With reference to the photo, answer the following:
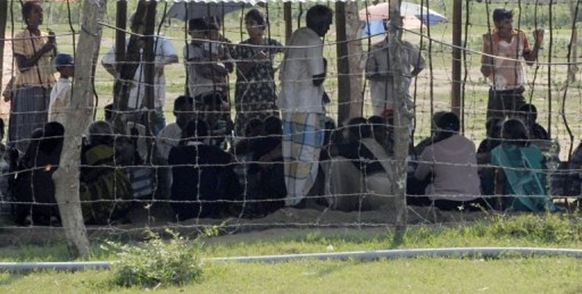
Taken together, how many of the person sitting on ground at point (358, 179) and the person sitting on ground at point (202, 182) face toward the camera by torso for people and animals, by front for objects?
0

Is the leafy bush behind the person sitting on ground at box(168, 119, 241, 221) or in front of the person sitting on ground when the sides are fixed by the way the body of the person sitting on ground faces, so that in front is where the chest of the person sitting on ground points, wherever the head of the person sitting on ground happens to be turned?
behind

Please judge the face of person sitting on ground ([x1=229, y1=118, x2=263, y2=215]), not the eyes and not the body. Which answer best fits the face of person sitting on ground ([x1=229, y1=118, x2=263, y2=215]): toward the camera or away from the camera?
away from the camera

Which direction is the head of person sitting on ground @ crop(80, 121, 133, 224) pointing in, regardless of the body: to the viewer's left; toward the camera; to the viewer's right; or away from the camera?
away from the camera

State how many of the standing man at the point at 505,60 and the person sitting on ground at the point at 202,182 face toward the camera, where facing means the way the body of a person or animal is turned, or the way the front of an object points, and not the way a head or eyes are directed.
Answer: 1

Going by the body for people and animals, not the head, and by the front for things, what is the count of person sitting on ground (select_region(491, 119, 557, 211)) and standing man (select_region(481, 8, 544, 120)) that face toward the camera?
1

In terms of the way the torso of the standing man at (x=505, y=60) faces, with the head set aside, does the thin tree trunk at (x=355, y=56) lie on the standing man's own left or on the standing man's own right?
on the standing man's own right

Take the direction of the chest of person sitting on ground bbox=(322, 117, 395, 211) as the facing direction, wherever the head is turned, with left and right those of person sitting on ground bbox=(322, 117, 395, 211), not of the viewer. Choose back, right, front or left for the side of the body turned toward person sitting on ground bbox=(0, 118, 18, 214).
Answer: left

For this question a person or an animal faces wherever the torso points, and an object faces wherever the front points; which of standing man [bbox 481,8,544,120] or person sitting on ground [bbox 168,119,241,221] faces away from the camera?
the person sitting on ground

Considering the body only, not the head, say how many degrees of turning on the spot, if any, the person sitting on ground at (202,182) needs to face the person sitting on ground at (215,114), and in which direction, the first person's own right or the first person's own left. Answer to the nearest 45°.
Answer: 0° — they already face them

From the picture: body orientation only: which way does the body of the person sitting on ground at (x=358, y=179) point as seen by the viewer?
away from the camera

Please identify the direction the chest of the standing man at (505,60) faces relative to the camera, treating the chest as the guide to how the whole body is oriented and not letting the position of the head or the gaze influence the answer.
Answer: toward the camera

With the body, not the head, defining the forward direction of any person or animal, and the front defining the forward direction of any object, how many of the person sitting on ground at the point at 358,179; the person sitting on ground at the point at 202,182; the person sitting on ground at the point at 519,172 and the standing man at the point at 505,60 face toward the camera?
1

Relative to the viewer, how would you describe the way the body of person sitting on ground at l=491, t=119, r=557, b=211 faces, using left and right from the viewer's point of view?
facing away from the viewer

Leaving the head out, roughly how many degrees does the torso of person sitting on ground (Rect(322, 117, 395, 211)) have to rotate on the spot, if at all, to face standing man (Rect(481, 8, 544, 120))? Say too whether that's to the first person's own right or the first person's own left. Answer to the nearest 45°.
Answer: approximately 45° to the first person's own right

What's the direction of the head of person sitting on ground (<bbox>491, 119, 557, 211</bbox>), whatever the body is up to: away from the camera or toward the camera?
away from the camera

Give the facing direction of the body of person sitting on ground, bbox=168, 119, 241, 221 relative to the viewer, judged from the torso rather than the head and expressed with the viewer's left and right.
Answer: facing away from the viewer
